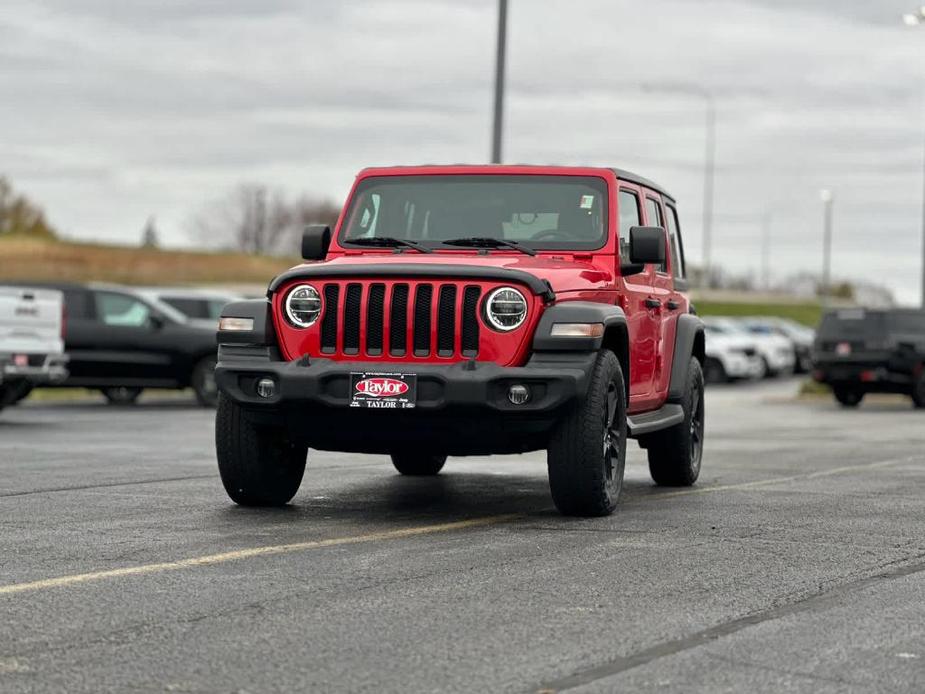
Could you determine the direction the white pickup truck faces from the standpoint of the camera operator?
facing away from the viewer

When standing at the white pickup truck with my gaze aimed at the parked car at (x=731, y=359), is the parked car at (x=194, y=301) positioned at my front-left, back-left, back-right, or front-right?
front-left

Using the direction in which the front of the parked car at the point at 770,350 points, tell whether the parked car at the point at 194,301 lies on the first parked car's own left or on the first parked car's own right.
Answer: on the first parked car's own right

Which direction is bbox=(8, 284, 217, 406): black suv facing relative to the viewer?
to the viewer's right

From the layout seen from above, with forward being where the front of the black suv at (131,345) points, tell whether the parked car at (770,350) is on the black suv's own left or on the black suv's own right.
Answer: on the black suv's own left

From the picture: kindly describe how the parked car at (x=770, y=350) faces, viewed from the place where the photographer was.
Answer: facing the viewer and to the right of the viewer

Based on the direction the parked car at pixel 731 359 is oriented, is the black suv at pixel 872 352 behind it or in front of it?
in front

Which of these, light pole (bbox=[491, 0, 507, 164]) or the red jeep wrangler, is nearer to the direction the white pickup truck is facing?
the light pole

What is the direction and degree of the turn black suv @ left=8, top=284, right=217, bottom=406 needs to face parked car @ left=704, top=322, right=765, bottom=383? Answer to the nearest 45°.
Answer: approximately 45° to its left

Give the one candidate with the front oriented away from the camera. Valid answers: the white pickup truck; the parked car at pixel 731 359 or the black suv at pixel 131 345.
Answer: the white pickup truck

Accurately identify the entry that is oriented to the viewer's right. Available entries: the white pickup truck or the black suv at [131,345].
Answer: the black suv
